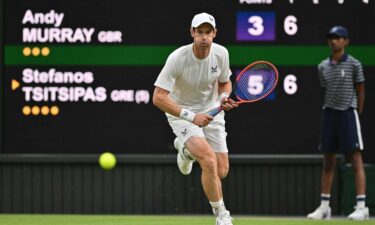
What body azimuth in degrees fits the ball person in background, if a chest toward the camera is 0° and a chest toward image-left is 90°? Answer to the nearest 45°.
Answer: approximately 45°

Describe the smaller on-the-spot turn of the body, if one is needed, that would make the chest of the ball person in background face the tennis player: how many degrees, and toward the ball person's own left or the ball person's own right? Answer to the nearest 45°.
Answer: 0° — they already face them

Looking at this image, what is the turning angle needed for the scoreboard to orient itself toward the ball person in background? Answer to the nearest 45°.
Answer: approximately 90° to its left

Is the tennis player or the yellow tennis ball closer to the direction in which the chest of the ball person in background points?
the tennis player

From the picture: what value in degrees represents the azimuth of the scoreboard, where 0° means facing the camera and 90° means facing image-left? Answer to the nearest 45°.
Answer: approximately 0°
